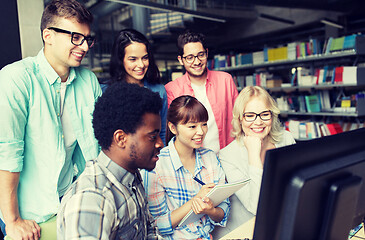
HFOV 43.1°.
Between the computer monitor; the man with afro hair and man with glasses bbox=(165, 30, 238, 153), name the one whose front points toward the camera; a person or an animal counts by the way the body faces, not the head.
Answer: the man with glasses

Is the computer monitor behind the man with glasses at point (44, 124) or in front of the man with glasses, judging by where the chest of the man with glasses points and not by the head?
in front

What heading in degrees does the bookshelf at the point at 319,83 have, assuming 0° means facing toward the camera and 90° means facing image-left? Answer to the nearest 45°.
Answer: approximately 45°

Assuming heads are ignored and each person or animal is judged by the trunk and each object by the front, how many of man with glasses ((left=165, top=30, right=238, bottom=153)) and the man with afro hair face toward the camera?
1

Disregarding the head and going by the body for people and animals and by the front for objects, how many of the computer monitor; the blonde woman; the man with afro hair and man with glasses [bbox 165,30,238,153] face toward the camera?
2

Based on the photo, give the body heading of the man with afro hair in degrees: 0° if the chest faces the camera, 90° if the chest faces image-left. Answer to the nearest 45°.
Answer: approximately 270°

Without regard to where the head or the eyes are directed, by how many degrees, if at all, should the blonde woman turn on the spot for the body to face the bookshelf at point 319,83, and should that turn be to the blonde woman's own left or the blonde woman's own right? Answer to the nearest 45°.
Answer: approximately 180°

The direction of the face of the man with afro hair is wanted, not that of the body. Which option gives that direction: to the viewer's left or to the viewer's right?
to the viewer's right

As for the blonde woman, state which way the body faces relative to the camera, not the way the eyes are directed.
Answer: toward the camera

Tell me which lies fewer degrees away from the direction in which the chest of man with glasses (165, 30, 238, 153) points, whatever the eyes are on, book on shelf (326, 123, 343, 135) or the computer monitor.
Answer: the computer monitor

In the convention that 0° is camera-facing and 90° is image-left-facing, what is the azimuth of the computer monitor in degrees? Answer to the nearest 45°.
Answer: approximately 135°

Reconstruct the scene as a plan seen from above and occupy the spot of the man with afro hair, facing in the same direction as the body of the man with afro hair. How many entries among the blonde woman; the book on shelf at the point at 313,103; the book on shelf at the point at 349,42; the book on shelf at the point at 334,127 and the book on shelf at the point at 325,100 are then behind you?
0

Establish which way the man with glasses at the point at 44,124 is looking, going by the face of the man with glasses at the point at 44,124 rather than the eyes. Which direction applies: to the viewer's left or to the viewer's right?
to the viewer's right

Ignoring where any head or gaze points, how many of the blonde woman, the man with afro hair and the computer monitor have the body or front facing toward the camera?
1

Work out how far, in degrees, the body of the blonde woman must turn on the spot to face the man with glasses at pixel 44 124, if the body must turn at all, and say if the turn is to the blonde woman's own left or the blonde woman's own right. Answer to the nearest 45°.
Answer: approximately 45° to the blonde woman's own right

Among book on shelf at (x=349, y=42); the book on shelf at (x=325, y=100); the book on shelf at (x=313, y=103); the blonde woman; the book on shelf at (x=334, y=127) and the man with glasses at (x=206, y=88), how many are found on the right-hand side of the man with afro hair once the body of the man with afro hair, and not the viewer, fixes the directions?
0

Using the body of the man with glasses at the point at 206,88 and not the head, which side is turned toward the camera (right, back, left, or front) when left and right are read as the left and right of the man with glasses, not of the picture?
front

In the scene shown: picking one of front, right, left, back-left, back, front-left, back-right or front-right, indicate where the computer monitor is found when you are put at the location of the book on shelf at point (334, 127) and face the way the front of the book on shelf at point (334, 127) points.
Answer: front-left
